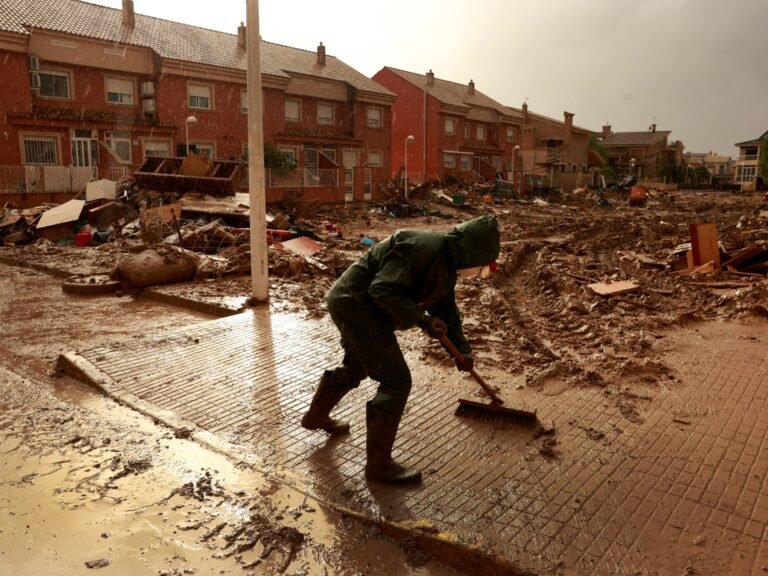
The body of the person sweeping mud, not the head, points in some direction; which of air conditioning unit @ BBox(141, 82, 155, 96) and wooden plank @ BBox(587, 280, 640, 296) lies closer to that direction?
the wooden plank

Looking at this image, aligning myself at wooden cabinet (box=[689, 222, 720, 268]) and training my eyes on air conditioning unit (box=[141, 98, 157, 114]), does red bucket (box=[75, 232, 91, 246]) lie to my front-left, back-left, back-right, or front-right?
front-left

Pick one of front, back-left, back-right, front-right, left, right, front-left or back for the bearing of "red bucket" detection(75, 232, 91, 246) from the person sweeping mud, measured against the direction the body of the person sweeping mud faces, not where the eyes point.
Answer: back-left

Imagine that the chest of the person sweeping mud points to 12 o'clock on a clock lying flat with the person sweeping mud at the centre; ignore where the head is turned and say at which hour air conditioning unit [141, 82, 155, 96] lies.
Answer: The air conditioning unit is roughly at 8 o'clock from the person sweeping mud.

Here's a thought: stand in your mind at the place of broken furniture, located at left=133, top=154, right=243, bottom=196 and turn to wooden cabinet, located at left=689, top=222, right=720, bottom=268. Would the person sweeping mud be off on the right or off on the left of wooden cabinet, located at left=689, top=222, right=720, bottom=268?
right

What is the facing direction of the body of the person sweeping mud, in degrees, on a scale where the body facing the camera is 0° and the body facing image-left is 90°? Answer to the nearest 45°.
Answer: approximately 270°

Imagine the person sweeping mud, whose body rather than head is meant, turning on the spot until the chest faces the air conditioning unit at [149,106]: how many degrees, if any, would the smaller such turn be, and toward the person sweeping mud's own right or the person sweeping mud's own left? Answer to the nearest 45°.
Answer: approximately 135° to the person sweeping mud's own left

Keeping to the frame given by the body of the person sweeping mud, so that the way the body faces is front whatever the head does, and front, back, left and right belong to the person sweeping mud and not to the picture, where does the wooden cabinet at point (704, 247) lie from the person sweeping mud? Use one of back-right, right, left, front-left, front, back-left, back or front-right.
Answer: front-left

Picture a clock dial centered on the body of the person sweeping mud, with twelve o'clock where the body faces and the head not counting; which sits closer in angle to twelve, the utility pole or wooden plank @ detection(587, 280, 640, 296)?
the wooden plank

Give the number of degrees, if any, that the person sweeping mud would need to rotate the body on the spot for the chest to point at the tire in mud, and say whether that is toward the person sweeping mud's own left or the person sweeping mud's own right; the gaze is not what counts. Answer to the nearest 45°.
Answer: approximately 135° to the person sweeping mud's own left

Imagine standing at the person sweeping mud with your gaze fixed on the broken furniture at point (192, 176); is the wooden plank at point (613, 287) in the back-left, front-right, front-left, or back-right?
front-right

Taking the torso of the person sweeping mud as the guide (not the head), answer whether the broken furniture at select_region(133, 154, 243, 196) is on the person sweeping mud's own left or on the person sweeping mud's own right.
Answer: on the person sweeping mud's own left

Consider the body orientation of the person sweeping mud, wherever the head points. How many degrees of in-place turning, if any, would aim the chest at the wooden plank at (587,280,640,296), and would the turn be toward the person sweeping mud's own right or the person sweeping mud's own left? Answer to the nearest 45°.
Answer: approximately 45° to the person sweeping mud's own left
